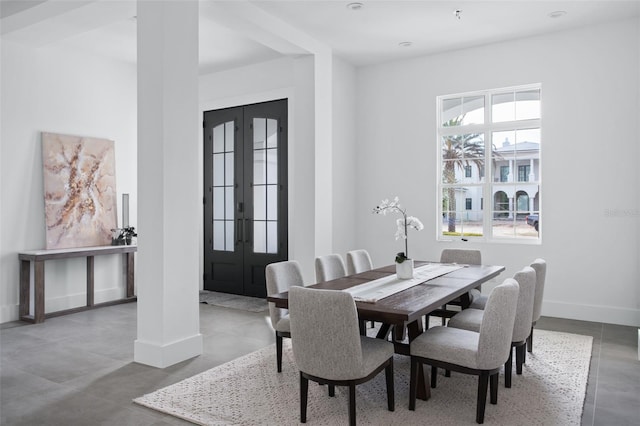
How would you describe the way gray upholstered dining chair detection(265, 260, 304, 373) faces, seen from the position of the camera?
facing the viewer and to the right of the viewer

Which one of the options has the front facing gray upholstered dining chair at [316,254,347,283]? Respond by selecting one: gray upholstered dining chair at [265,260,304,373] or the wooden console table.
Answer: the wooden console table

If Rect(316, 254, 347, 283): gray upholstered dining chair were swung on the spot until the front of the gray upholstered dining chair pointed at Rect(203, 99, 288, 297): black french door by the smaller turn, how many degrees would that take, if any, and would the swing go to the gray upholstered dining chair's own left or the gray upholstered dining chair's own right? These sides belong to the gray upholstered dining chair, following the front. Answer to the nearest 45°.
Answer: approximately 180°

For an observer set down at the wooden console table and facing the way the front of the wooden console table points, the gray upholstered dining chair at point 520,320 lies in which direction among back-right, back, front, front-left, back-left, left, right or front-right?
front

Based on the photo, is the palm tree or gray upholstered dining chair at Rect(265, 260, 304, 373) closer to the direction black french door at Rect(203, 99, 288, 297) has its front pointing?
the gray upholstered dining chair

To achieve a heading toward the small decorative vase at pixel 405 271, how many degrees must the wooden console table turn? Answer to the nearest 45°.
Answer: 0° — it already faces it

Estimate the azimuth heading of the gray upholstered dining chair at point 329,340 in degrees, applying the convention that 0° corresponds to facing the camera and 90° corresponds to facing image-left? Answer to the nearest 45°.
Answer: approximately 225°

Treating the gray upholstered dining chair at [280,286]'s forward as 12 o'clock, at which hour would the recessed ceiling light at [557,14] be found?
The recessed ceiling light is roughly at 10 o'clock from the gray upholstered dining chair.

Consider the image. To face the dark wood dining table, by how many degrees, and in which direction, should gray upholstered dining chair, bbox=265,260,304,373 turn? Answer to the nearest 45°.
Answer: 0° — it already faces it

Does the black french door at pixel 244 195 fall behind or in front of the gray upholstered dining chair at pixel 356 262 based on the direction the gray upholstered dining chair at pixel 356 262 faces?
behind

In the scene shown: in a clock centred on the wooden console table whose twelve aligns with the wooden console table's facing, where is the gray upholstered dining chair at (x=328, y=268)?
The gray upholstered dining chair is roughly at 12 o'clock from the wooden console table.

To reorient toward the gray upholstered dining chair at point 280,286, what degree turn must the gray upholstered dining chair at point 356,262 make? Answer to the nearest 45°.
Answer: approximately 90° to its right

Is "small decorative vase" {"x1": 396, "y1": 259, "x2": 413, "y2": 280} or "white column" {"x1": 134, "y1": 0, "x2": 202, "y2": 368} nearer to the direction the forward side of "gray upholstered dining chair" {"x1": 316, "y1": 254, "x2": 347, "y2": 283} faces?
the small decorative vase

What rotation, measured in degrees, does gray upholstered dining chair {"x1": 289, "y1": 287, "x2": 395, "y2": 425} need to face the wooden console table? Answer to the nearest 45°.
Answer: approximately 90° to its left

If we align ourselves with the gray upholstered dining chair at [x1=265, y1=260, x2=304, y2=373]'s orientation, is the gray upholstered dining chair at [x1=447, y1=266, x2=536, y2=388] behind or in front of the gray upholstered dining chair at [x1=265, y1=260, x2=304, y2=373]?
in front
